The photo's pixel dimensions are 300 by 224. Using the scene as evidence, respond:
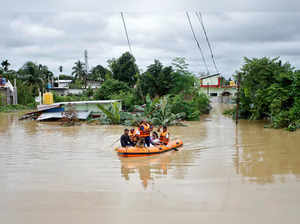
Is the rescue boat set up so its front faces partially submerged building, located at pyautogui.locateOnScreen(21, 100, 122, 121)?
no

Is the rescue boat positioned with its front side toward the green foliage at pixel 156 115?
no
